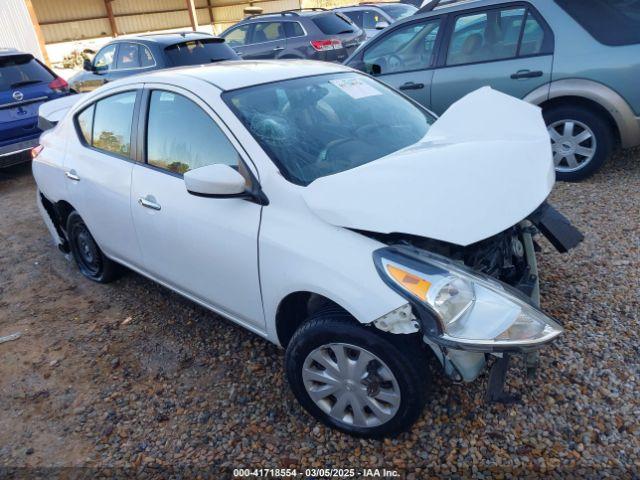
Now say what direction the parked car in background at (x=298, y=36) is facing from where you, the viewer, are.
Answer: facing away from the viewer and to the left of the viewer

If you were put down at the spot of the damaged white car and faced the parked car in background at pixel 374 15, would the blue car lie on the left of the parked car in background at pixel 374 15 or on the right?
left

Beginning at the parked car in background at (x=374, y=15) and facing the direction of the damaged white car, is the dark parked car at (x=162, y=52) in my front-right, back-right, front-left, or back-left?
front-right

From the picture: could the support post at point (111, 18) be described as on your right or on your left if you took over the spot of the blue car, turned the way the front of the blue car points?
on your right

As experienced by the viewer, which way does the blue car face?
facing away from the viewer and to the left of the viewer

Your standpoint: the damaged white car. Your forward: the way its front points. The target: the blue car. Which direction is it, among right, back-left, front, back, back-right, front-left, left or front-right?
back

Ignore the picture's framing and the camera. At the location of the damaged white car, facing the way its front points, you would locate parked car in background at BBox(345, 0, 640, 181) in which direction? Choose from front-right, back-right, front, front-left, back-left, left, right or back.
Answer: left

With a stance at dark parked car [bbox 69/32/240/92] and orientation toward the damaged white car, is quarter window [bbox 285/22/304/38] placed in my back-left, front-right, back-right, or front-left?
back-left

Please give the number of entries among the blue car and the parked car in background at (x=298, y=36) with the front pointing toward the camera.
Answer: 0

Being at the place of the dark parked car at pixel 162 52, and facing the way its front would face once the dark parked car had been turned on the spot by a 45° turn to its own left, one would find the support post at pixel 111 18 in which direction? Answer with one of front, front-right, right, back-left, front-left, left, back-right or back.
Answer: right

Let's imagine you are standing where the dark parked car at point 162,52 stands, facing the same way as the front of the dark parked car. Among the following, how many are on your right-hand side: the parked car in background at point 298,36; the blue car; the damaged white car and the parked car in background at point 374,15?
2

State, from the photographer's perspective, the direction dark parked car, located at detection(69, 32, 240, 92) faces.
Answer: facing away from the viewer and to the left of the viewer

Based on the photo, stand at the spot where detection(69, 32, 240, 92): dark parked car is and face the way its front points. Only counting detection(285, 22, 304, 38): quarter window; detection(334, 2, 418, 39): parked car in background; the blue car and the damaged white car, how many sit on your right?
2

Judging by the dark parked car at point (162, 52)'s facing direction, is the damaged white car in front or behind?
behind

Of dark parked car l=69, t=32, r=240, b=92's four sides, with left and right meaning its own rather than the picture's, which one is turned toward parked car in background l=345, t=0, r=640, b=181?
back

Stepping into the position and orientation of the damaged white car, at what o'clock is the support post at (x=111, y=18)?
The support post is roughly at 7 o'clock from the damaged white car.

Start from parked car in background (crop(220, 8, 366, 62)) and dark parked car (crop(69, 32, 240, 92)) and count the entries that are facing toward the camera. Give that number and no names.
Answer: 0

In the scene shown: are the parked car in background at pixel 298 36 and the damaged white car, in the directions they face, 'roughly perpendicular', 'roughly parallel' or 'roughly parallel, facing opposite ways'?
roughly parallel, facing opposite ways
